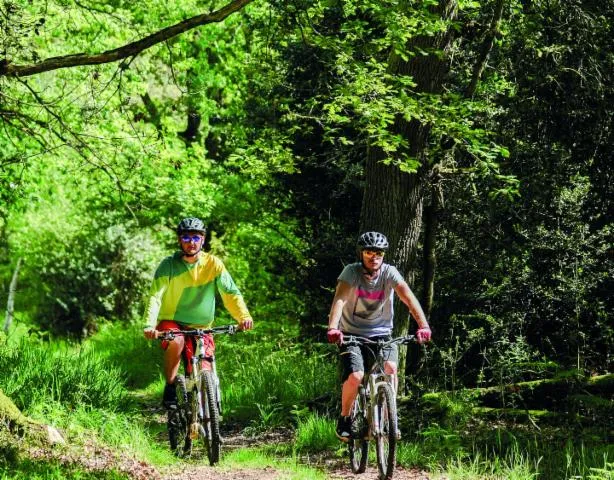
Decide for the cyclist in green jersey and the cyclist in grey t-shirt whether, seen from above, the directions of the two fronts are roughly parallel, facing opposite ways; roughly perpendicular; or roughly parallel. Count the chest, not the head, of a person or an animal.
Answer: roughly parallel

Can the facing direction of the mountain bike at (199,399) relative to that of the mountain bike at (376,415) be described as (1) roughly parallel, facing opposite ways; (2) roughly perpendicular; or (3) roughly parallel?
roughly parallel

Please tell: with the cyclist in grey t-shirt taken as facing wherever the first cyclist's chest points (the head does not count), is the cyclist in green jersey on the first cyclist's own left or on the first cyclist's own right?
on the first cyclist's own right

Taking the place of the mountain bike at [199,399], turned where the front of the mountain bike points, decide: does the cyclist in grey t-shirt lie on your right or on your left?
on your left

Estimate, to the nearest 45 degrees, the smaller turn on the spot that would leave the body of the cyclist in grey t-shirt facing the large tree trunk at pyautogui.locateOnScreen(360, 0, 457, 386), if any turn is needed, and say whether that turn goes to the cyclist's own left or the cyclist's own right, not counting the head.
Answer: approximately 180°

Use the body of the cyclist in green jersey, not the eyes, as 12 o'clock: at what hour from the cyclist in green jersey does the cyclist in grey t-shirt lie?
The cyclist in grey t-shirt is roughly at 10 o'clock from the cyclist in green jersey.

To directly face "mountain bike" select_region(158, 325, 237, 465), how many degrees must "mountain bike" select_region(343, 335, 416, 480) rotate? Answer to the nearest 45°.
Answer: approximately 90° to its right

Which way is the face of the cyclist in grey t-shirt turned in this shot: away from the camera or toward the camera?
toward the camera

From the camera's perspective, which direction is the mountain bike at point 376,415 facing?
toward the camera

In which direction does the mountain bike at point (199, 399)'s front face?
toward the camera

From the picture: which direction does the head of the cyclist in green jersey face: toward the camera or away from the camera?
toward the camera

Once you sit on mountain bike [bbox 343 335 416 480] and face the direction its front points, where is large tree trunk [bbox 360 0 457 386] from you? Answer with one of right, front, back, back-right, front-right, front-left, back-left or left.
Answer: back
